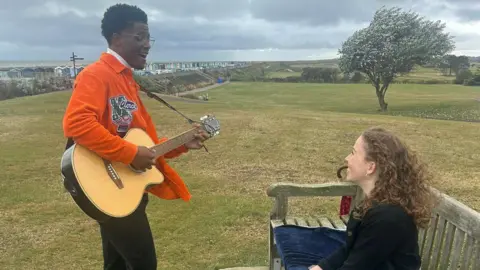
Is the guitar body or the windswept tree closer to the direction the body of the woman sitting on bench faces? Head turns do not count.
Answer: the guitar body

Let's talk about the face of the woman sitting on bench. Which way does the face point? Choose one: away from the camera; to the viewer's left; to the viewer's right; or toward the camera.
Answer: to the viewer's left

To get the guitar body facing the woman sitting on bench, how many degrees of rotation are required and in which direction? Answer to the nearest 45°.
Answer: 0° — it already faces them

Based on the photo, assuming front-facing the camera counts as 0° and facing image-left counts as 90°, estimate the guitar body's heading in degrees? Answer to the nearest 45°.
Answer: approximately 315°

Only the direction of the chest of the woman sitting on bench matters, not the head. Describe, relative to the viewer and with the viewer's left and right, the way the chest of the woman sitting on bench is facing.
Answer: facing to the left of the viewer

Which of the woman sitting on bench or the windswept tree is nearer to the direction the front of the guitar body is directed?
the woman sitting on bench

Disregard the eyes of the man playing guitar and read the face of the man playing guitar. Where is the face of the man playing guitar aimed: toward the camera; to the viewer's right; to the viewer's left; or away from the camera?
to the viewer's right

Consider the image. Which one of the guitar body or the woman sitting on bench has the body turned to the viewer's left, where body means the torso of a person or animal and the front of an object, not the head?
the woman sitting on bench

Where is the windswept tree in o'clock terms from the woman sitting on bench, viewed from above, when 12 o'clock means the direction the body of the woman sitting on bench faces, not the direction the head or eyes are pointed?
The windswept tree is roughly at 3 o'clock from the woman sitting on bench.

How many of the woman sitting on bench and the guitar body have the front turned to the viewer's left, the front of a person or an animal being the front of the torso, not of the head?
1

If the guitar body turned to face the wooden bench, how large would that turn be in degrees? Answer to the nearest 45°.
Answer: approximately 45° to its left

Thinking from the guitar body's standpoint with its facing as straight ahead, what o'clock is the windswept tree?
The windswept tree is roughly at 9 o'clock from the guitar body.
